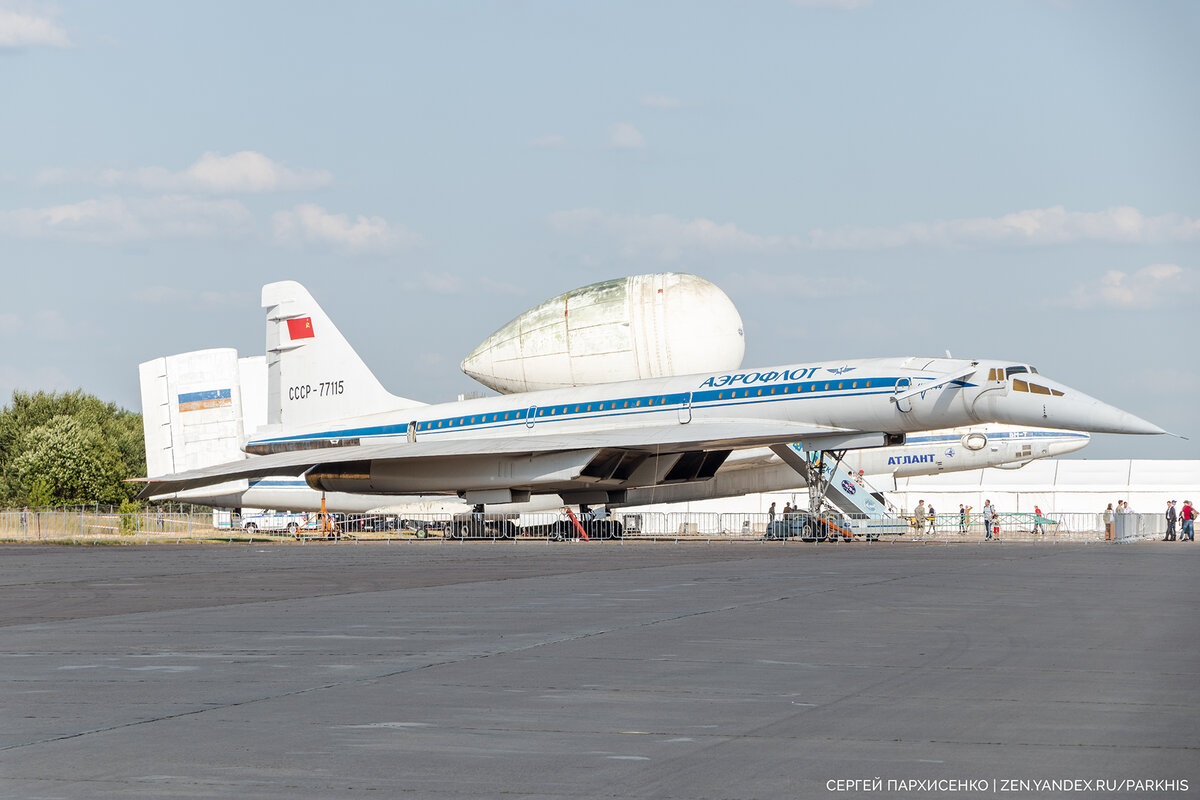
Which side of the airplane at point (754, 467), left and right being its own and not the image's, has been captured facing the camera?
right
